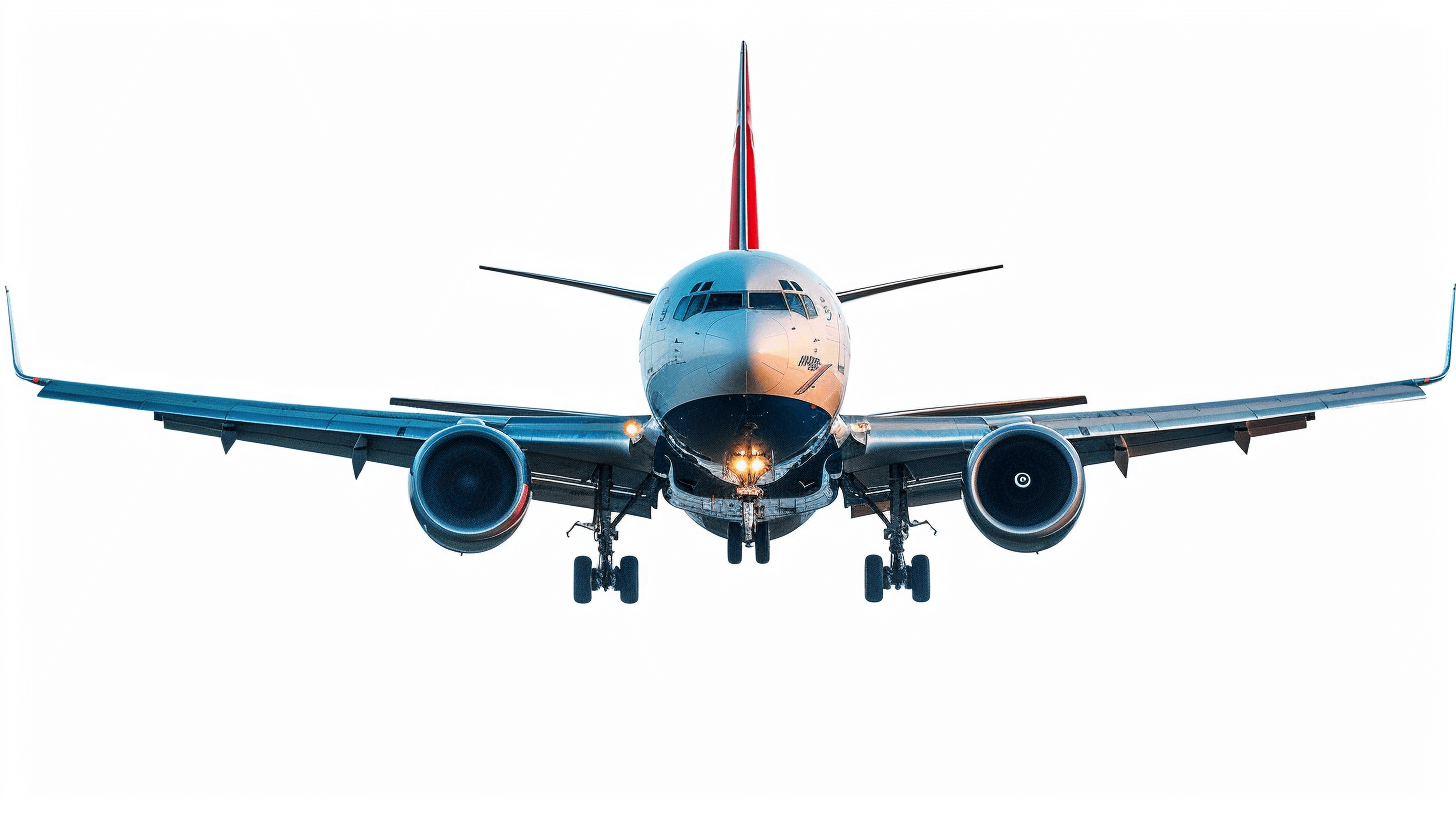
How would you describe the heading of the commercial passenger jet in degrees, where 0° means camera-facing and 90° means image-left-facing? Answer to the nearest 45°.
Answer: approximately 0°
